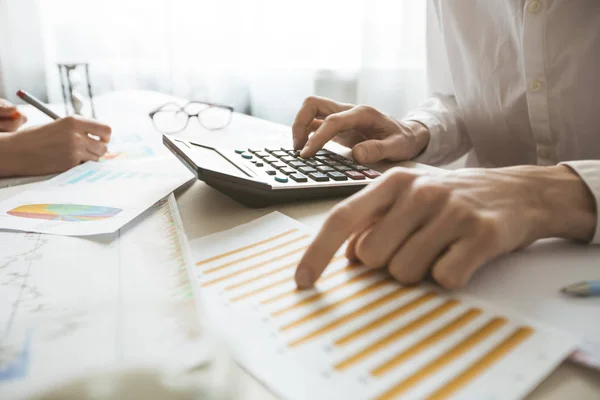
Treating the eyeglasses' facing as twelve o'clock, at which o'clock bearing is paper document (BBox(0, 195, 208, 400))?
The paper document is roughly at 12 o'clock from the eyeglasses.

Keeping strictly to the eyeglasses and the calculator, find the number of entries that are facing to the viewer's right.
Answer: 1

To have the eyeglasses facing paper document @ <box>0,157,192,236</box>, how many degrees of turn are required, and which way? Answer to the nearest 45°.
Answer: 0° — it already faces it

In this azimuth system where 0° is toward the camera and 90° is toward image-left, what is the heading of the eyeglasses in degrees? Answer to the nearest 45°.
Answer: approximately 0°

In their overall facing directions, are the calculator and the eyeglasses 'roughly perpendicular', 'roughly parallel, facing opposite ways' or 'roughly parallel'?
roughly perpendicular

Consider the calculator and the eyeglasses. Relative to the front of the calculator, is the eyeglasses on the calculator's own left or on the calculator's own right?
on the calculator's own left

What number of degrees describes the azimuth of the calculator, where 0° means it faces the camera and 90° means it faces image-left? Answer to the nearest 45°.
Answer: approximately 270°

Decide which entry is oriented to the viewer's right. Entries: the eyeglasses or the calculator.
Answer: the calculator
